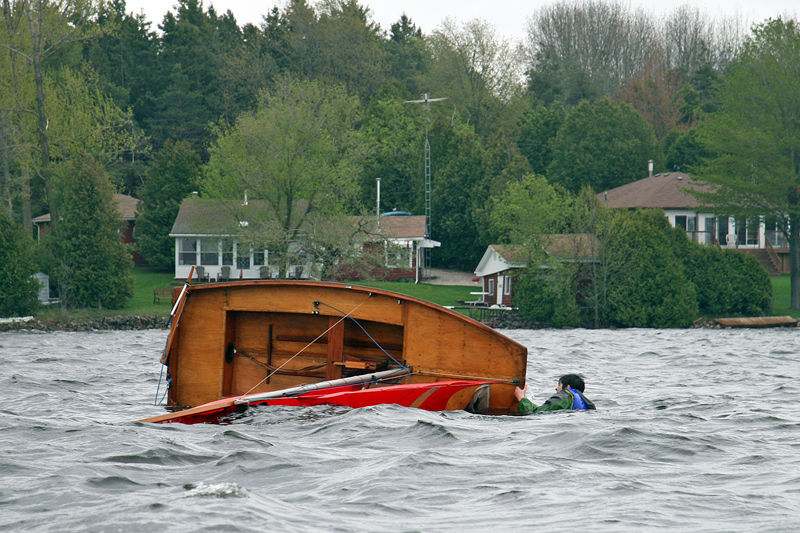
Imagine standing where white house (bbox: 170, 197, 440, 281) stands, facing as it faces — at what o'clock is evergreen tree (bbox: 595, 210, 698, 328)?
The evergreen tree is roughly at 10 o'clock from the white house.

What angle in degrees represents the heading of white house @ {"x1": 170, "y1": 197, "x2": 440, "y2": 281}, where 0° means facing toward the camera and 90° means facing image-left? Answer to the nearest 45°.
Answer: approximately 0°

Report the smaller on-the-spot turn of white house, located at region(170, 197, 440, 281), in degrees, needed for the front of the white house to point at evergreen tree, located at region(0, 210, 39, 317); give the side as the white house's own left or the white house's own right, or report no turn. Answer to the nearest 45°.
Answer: approximately 45° to the white house's own right

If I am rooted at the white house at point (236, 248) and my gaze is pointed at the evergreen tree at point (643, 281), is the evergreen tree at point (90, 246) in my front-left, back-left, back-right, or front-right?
back-right

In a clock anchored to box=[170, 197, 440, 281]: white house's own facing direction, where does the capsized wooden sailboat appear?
The capsized wooden sailboat is roughly at 12 o'clock from the white house.

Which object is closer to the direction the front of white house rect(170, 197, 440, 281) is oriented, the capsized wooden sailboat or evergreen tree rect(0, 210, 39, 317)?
the capsized wooden sailboat

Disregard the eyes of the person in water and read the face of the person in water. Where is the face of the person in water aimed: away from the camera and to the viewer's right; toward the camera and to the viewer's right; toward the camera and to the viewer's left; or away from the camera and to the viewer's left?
away from the camera and to the viewer's left

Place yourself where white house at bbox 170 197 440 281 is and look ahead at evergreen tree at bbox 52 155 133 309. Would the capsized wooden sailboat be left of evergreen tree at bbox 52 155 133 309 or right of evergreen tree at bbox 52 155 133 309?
left

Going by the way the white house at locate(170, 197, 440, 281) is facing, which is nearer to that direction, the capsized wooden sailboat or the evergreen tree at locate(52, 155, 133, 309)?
the capsized wooden sailboat

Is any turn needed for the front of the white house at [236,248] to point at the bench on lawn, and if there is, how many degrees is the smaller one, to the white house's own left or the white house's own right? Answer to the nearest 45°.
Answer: approximately 45° to the white house's own right

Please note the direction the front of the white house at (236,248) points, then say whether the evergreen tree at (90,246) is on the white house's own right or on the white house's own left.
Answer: on the white house's own right
